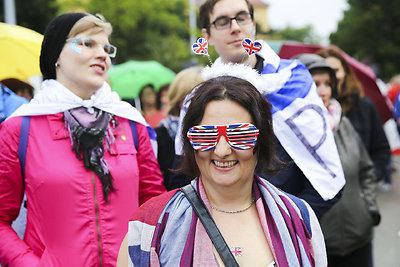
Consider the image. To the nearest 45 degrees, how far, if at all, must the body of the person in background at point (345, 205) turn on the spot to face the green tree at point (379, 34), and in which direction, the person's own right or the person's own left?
approximately 135° to the person's own right

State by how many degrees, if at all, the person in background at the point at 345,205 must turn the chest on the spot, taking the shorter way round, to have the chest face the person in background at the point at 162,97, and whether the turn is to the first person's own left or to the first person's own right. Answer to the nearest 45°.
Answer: approximately 90° to the first person's own right

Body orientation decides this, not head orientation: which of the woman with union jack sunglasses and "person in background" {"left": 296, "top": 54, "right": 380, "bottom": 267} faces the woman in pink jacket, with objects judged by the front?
the person in background

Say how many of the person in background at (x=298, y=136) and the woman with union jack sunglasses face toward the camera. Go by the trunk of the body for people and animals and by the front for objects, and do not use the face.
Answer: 2

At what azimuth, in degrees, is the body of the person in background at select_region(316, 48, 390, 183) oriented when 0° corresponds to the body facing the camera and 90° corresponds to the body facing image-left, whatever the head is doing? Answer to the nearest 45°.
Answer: approximately 45°

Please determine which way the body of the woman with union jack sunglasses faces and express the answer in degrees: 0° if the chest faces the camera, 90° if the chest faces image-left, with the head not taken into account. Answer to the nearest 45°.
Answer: approximately 0°

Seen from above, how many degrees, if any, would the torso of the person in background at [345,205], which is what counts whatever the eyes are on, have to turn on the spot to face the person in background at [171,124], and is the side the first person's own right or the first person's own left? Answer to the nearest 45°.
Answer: approximately 45° to the first person's own right

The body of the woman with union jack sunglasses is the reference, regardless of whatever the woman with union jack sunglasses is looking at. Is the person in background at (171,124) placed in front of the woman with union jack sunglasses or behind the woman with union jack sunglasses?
behind

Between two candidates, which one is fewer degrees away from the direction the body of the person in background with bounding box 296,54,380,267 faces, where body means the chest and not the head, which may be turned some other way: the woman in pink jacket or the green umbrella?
the woman in pink jacket
